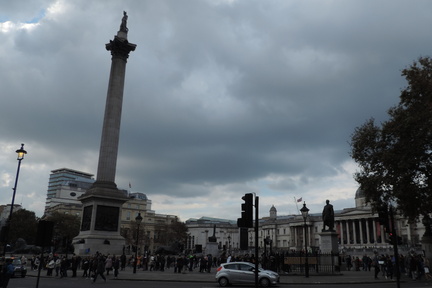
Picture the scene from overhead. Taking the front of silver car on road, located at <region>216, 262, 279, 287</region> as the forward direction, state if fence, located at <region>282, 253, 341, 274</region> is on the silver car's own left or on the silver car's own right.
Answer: on the silver car's own left

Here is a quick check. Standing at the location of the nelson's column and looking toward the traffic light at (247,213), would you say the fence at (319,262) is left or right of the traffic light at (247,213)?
left

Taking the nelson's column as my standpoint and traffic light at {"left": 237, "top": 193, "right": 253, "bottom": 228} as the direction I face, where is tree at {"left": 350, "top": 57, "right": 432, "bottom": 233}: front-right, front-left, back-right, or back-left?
front-left

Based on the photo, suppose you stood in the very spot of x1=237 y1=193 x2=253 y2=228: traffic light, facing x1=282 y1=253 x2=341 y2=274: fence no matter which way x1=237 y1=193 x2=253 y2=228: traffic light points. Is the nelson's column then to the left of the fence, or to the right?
left

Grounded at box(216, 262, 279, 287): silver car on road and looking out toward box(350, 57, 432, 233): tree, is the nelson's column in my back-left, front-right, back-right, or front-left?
front-left

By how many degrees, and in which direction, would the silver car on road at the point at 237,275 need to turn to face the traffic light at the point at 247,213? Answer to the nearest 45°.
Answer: approximately 90° to its right
